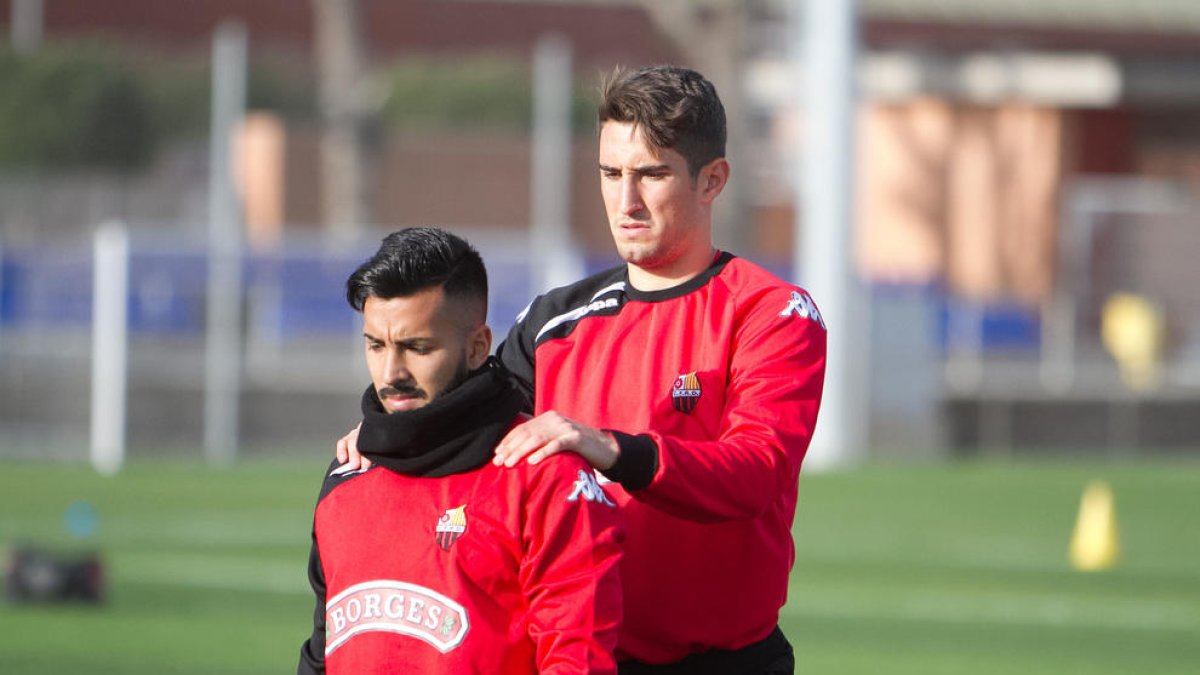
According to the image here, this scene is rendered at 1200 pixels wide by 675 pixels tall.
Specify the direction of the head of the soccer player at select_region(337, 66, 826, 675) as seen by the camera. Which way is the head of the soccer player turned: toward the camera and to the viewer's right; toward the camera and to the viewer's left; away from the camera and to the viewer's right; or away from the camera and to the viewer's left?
toward the camera and to the viewer's left

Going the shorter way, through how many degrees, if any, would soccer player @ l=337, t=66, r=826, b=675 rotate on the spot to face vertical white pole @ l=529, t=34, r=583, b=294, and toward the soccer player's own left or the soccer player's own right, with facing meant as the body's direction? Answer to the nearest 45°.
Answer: approximately 135° to the soccer player's own right

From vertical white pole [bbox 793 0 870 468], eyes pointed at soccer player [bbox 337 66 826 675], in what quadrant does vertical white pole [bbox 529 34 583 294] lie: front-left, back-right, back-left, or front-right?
back-right

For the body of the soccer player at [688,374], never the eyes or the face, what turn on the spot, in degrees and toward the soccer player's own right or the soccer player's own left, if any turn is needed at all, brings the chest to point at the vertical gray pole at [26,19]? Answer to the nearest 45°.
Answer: approximately 135° to the soccer player's own right

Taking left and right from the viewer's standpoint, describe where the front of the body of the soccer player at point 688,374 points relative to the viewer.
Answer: facing the viewer and to the left of the viewer

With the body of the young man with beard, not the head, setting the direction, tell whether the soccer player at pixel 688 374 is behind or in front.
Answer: behind

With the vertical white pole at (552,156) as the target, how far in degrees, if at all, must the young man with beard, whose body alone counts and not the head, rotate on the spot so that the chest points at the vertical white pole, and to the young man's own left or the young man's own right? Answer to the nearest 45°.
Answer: approximately 135° to the young man's own right

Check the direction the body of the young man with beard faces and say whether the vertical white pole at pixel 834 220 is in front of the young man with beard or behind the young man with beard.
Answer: behind

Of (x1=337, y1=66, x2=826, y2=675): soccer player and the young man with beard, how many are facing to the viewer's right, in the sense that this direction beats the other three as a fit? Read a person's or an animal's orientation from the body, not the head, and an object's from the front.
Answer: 0

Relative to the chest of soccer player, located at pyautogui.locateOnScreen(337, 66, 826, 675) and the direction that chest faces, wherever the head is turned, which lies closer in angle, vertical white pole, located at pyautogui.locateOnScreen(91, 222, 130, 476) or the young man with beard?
the young man with beard

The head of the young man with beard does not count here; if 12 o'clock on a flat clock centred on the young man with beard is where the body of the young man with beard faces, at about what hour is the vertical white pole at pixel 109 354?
The vertical white pole is roughly at 4 o'clock from the young man with beard.

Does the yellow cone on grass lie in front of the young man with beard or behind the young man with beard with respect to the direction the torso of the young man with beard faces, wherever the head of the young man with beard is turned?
behind

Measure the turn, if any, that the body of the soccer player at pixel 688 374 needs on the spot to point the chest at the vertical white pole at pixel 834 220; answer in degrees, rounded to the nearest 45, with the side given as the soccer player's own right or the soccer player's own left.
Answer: approximately 135° to the soccer player's own right
